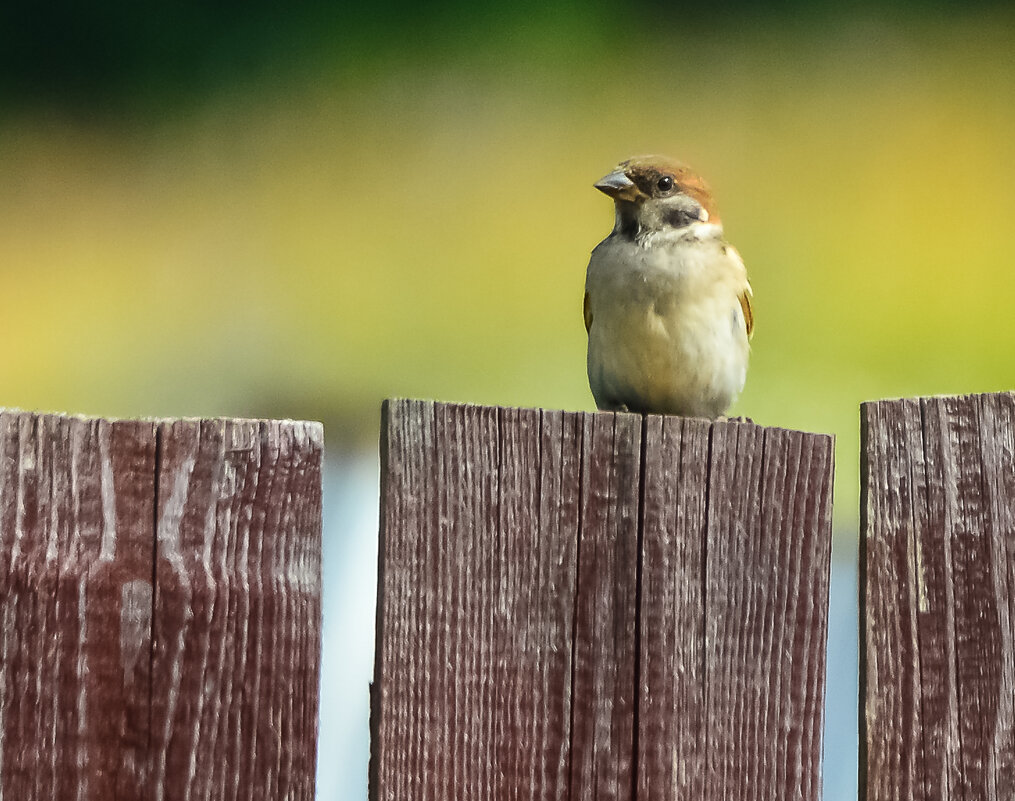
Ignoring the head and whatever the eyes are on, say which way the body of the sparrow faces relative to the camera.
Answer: toward the camera
